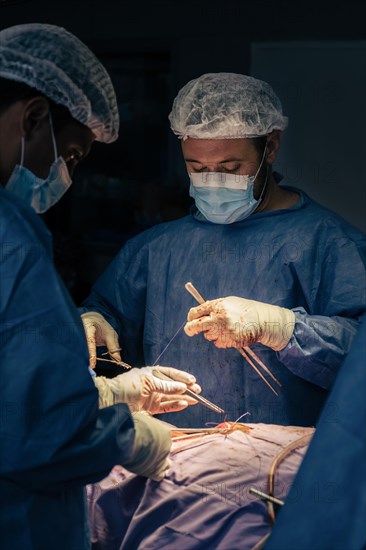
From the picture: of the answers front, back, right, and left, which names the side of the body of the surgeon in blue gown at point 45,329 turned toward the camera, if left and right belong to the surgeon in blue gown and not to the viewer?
right

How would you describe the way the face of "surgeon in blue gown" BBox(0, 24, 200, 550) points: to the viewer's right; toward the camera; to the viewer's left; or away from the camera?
to the viewer's right

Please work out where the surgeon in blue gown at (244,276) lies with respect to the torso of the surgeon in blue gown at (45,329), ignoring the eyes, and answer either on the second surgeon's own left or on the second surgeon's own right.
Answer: on the second surgeon's own left
